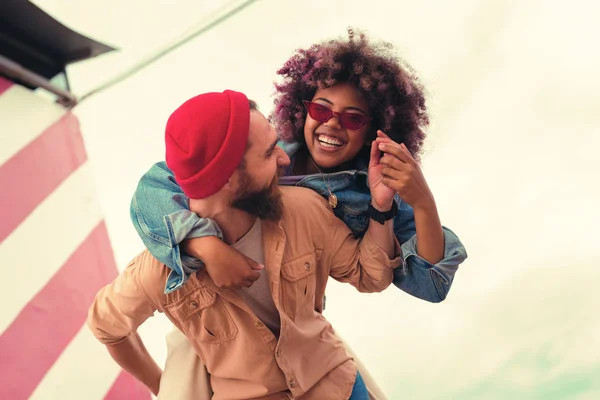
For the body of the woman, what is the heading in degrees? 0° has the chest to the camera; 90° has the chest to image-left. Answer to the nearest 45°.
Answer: approximately 0°

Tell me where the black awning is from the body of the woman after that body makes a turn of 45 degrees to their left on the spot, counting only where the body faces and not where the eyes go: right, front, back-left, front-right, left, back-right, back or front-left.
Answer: back
